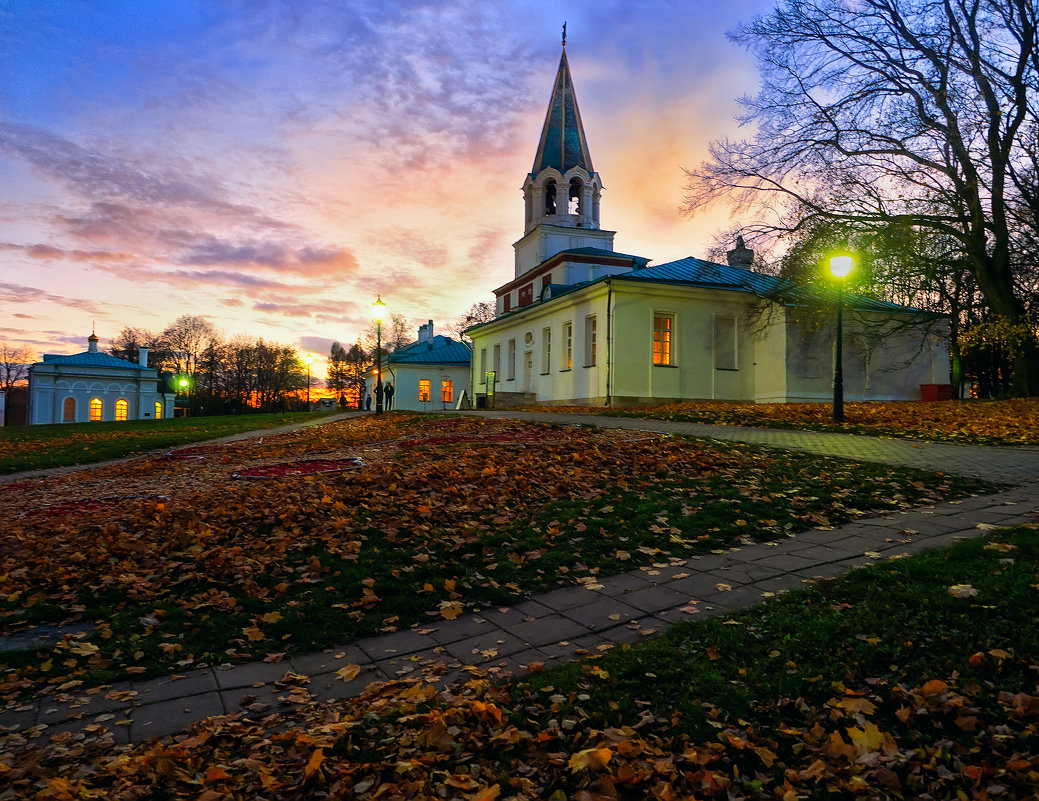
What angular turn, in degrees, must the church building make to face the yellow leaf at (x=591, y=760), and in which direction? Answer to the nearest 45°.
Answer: approximately 45° to its left

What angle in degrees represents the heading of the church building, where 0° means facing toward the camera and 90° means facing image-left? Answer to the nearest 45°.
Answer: approximately 45°

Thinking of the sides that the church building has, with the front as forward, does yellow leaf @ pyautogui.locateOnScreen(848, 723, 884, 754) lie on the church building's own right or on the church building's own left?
on the church building's own left
